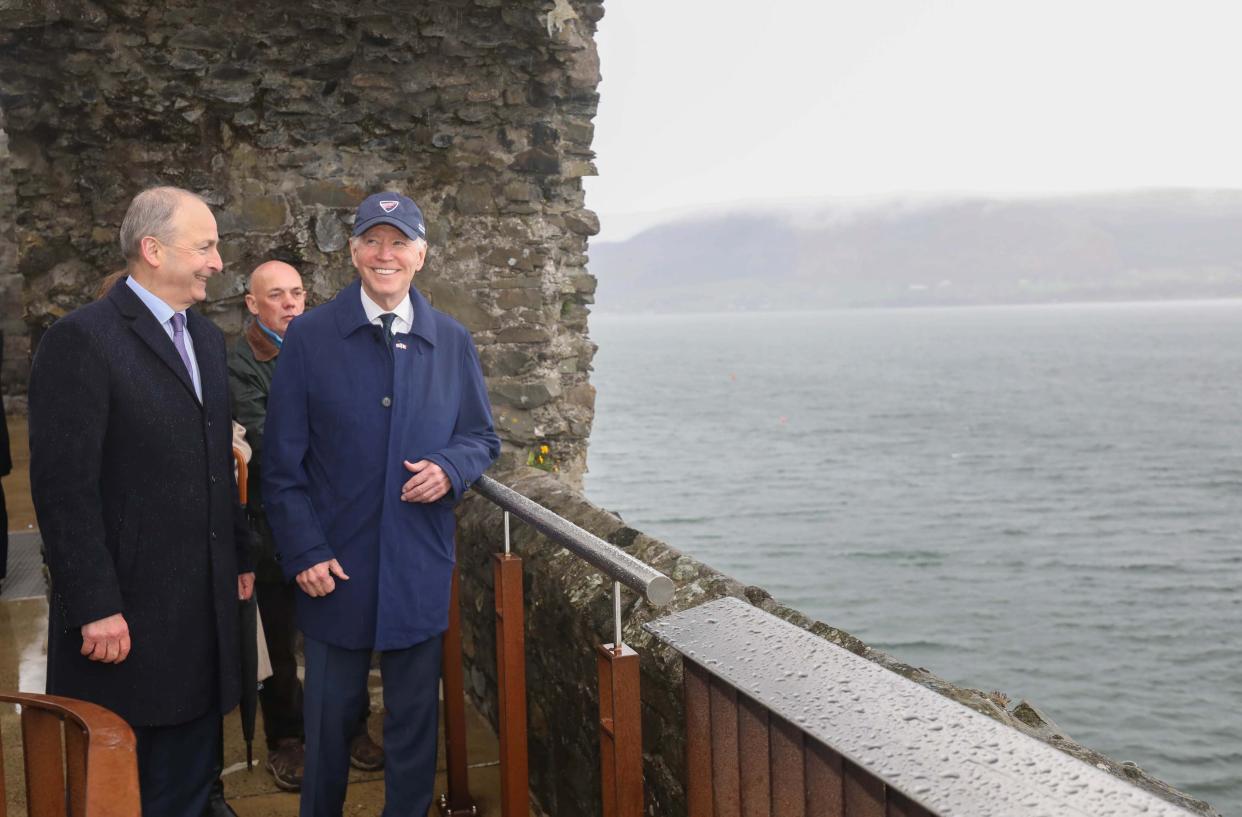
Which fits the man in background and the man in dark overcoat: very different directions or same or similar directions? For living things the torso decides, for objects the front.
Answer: same or similar directions

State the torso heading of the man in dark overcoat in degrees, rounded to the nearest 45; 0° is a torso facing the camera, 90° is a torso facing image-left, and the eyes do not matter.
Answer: approximately 315°

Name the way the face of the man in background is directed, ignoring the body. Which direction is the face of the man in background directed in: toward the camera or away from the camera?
toward the camera

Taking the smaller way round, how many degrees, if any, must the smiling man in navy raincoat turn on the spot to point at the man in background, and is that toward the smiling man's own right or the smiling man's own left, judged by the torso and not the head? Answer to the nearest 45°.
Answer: approximately 180°

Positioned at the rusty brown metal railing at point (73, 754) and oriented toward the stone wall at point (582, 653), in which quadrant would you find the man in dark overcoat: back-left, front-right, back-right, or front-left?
front-left

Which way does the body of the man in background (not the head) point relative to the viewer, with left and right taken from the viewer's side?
facing the viewer and to the right of the viewer

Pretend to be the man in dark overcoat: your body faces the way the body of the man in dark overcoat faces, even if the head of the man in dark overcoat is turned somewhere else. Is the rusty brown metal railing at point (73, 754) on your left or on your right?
on your right

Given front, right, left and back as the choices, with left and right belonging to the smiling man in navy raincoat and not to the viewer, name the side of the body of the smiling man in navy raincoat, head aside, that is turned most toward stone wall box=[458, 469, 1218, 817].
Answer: left

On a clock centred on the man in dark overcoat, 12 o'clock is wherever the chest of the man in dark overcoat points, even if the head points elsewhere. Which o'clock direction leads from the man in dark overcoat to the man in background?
The man in background is roughly at 8 o'clock from the man in dark overcoat.

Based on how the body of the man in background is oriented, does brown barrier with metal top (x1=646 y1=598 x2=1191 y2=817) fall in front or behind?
in front

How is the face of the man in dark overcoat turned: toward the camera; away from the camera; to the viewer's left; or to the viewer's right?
to the viewer's right

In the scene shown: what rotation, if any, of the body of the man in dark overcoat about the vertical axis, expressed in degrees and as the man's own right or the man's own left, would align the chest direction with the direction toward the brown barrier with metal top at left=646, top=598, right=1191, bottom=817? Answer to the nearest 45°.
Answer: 0° — they already face it

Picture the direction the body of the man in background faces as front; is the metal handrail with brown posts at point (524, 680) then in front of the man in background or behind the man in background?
in front

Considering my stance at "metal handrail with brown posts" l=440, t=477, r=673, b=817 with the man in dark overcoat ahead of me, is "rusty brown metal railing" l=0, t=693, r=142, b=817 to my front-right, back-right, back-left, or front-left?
front-left

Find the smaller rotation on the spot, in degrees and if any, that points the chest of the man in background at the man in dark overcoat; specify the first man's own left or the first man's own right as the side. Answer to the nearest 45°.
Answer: approximately 45° to the first man's own right

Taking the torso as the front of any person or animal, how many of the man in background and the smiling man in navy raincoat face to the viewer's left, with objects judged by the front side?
0

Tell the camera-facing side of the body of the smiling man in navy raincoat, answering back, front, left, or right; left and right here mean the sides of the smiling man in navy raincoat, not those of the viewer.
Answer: front
